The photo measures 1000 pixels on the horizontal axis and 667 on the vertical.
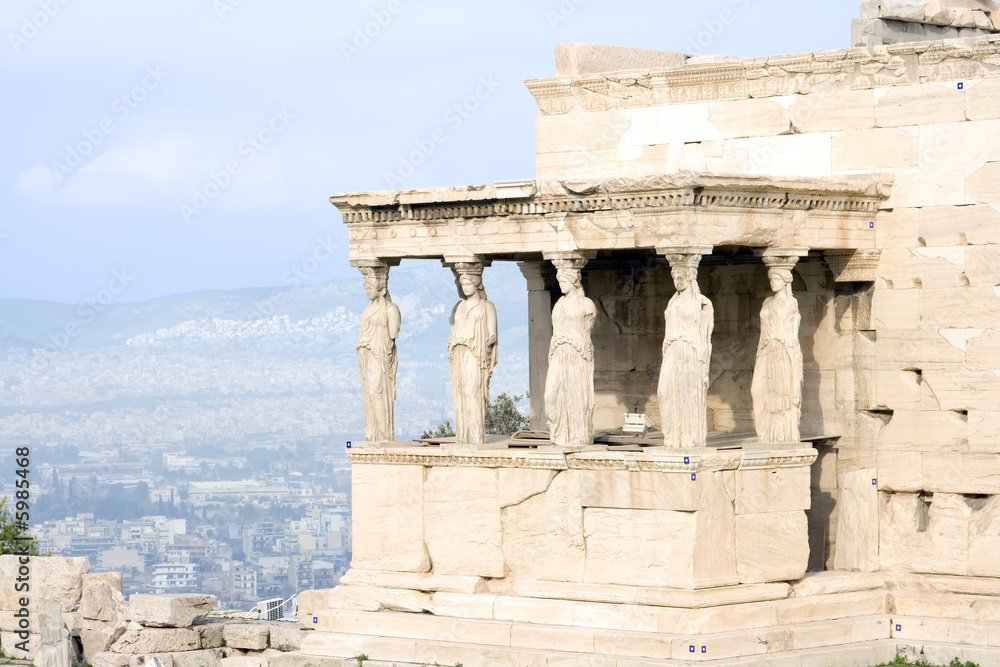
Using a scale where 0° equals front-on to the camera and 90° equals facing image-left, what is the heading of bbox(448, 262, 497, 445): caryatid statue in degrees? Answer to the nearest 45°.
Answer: approximately 45°

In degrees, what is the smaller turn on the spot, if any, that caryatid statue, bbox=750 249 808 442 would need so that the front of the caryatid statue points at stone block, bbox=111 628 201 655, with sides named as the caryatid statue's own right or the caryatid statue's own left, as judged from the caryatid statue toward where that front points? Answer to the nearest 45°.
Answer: approximately 45° to the caryatid statue's own right

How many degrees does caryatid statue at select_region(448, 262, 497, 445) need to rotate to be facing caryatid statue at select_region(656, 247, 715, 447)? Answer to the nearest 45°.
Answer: approximately 90° to its left

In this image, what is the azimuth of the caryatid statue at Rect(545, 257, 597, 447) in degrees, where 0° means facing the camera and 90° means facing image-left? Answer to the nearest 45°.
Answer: approximately 45°
